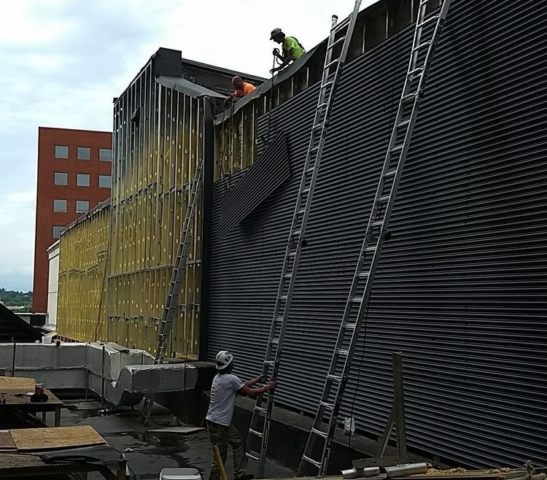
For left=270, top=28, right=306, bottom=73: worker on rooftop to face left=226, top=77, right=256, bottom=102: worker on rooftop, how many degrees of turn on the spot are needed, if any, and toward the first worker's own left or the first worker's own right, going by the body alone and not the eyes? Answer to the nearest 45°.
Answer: approximately 45° to the first worker's own right

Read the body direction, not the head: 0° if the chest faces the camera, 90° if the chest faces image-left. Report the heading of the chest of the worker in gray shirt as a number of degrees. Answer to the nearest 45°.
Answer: approximately 225°

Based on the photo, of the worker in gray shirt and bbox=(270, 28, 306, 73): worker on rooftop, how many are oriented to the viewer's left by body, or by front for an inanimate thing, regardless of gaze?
1

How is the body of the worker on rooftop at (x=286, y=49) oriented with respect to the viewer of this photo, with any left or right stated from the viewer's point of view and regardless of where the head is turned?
facing to the left of the viewer

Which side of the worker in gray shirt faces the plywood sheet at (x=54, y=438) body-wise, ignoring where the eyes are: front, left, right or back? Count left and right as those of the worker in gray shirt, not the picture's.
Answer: back

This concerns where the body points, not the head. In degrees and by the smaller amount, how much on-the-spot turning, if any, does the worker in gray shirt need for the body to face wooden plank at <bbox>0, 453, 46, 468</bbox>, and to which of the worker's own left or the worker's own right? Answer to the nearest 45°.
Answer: approximately 180°

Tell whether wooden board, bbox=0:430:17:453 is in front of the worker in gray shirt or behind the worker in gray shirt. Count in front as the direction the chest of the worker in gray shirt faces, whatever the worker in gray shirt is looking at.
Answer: behind

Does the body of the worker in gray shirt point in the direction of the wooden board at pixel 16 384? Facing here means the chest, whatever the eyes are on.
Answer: no
